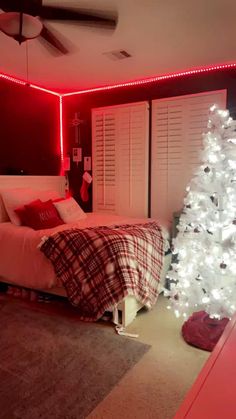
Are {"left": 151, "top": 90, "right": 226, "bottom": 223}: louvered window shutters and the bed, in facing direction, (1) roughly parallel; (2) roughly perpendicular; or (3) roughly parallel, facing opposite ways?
roughly perpendicular

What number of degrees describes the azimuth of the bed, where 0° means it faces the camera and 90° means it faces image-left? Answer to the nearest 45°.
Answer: approximately 315°

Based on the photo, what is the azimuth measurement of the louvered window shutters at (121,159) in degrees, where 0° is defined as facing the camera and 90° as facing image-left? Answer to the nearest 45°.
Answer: approximately 45°

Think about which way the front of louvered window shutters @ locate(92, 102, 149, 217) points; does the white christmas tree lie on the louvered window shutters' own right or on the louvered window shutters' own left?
on the louvered window shutters' own left

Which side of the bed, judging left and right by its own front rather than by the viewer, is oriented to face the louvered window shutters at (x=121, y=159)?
left

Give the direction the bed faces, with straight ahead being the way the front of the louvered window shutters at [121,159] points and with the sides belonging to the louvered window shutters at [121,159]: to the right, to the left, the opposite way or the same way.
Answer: to the left
